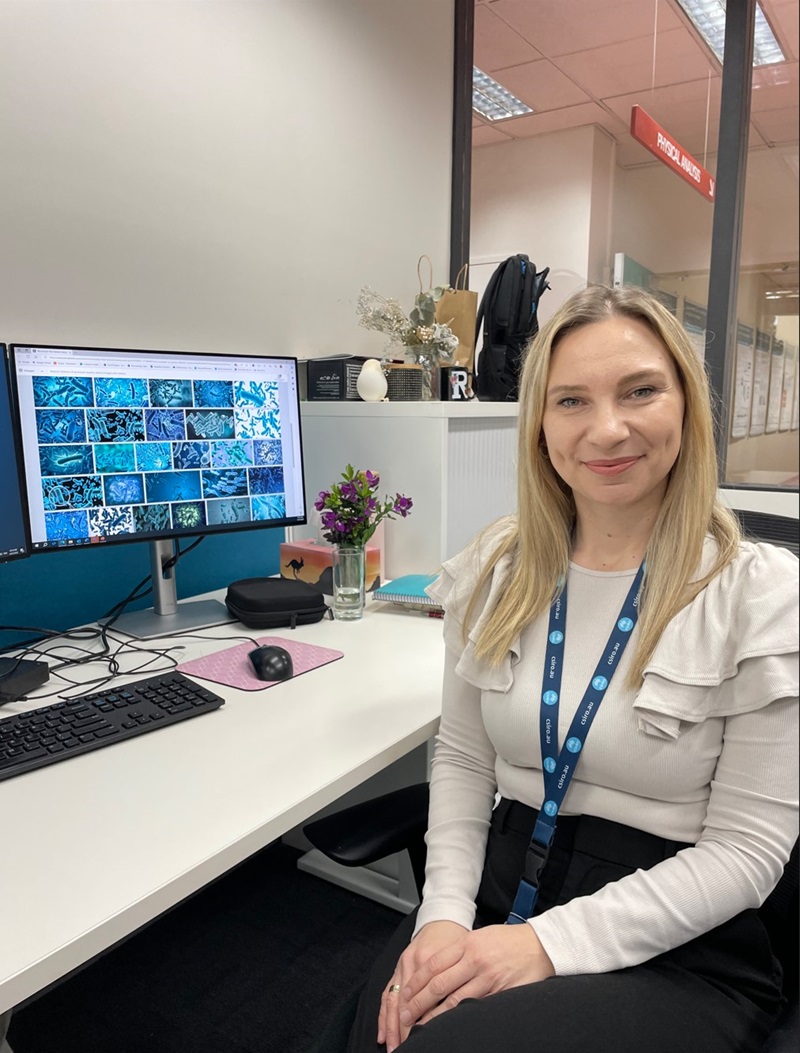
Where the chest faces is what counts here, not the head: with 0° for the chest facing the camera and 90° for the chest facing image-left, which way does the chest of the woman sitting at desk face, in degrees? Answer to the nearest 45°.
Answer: approximately 45°

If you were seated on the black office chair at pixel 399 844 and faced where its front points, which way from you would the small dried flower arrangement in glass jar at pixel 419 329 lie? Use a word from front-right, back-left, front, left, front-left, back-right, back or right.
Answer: back-right

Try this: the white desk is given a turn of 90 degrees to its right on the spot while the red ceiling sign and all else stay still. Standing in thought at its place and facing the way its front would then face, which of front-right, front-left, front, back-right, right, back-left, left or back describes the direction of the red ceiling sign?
back

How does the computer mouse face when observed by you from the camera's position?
facing away from the viewer and to the left of the viewer

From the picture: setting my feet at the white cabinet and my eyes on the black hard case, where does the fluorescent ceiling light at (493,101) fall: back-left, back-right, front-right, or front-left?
back-right

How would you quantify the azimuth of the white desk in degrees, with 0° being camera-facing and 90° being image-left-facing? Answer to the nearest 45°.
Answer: approximately 315°
